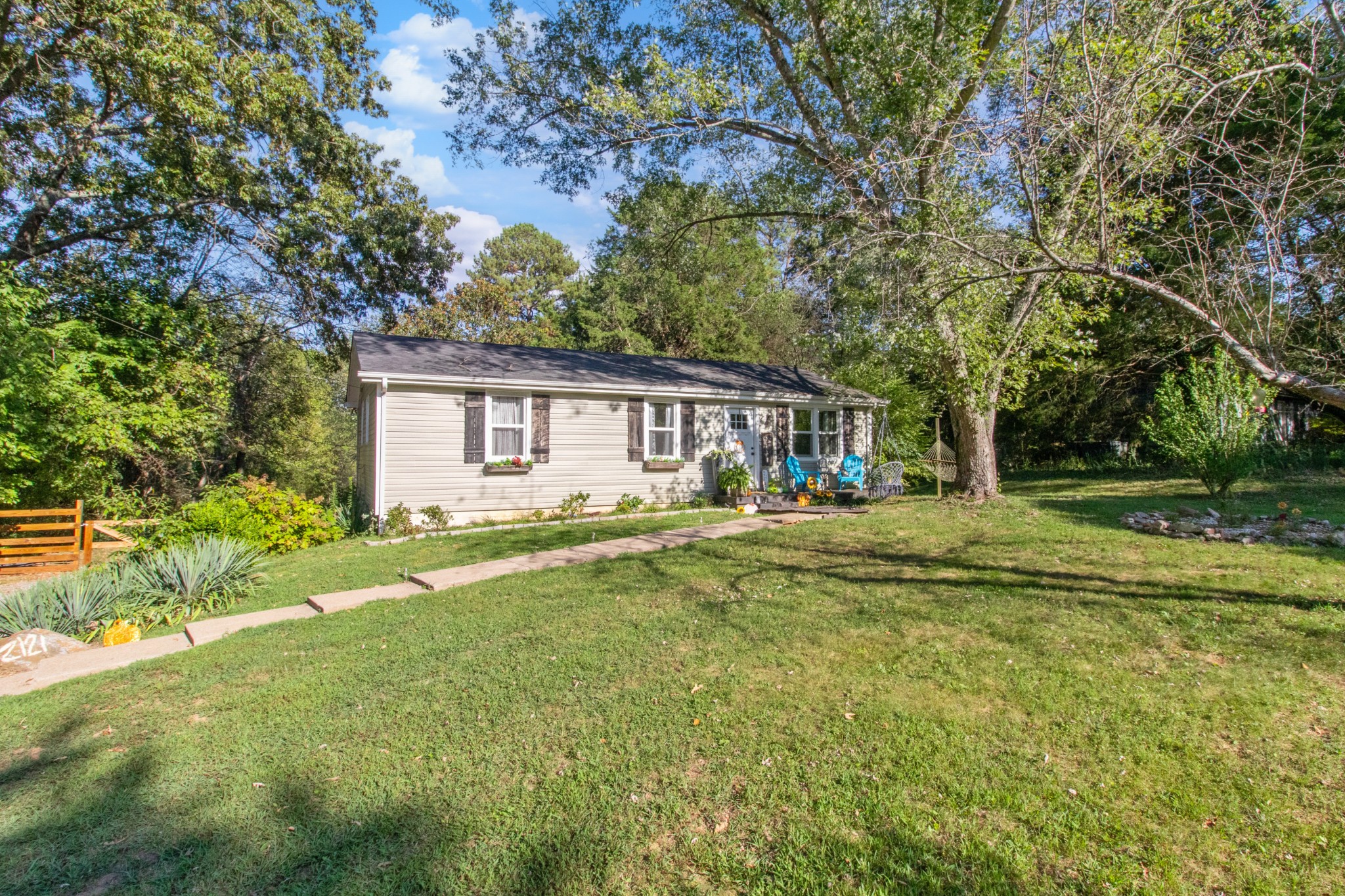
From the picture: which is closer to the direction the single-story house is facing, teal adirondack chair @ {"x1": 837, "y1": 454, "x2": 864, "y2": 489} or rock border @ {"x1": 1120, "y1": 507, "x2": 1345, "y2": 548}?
the rock border

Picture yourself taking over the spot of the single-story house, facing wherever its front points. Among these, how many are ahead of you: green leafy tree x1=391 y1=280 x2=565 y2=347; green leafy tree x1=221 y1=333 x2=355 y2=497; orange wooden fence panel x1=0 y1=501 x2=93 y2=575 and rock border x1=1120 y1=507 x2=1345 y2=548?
1

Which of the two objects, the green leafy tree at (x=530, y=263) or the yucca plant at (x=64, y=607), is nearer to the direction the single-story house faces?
the yucca plant

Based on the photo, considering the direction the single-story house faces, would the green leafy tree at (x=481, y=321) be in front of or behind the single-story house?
behind

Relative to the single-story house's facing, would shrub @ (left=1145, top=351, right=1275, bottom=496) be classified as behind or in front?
in front

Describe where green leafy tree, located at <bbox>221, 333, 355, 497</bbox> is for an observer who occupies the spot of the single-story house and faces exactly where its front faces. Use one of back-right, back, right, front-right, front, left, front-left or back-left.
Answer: back

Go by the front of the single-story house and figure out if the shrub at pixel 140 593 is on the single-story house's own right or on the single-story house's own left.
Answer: on the single-story house's own right

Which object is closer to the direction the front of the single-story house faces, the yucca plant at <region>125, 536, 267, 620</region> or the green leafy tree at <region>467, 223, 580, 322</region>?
the yucca plant

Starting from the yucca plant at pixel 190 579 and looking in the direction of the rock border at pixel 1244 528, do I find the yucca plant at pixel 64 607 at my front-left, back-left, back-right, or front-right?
back-right

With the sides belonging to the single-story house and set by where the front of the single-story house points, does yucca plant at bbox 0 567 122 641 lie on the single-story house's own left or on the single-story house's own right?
on the single-story house's own right

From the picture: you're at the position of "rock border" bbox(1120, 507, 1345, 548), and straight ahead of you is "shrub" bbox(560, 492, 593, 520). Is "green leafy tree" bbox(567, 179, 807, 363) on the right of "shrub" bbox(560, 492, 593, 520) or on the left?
right

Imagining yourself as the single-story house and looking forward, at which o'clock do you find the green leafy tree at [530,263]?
The green leafy tree is roughly at 7 o'clock from the single-story house.

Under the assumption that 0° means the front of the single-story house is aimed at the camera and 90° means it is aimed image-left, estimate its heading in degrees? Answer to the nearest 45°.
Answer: approximately 315°
